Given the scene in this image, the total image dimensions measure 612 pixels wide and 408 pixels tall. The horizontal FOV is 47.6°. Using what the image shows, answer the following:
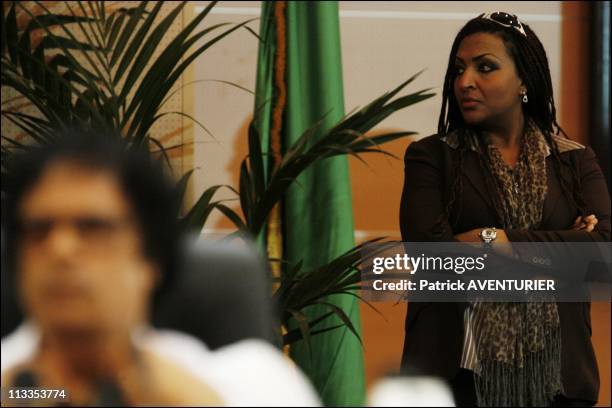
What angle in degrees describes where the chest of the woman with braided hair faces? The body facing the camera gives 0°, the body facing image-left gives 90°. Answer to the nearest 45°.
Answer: approximately 0°

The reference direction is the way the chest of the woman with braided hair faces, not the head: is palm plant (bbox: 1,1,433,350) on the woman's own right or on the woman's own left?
on the woman's own right

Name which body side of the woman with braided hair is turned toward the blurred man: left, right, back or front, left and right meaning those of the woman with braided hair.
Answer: front
